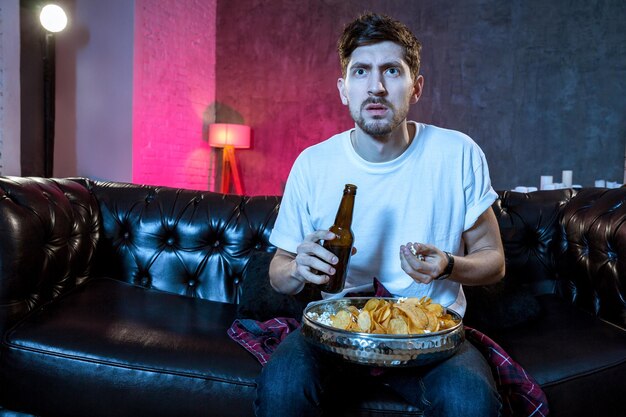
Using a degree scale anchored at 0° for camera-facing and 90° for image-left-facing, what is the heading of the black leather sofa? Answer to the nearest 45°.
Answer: approximately 0°

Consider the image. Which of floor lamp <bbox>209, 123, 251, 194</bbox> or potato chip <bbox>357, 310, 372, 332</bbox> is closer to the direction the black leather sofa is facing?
the potato chip

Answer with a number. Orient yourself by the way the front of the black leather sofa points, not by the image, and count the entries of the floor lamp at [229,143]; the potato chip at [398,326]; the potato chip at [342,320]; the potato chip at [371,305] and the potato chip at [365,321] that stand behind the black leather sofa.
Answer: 1

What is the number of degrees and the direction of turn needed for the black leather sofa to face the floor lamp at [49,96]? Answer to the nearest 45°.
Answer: approximately 135° to its right

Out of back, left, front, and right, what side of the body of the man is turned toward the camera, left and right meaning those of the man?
front

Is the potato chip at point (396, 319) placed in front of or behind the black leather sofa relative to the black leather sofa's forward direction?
in front

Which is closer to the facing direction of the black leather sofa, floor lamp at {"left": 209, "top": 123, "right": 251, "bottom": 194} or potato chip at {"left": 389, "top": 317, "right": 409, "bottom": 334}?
the potato chip

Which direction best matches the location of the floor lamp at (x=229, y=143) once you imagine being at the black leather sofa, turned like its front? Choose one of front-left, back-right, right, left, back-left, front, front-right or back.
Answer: back

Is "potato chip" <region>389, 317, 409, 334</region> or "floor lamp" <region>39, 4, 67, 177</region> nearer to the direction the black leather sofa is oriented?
the potato chip

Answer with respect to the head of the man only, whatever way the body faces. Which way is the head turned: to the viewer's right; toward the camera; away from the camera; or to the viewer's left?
toward the camera

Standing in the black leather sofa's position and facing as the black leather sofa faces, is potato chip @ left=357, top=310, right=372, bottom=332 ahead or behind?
ahead
